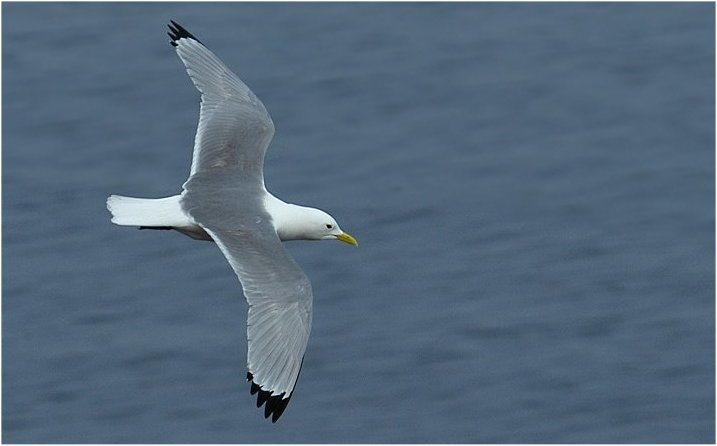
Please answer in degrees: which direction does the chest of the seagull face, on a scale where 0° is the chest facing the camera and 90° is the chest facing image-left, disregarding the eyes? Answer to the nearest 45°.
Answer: approximately 270°
